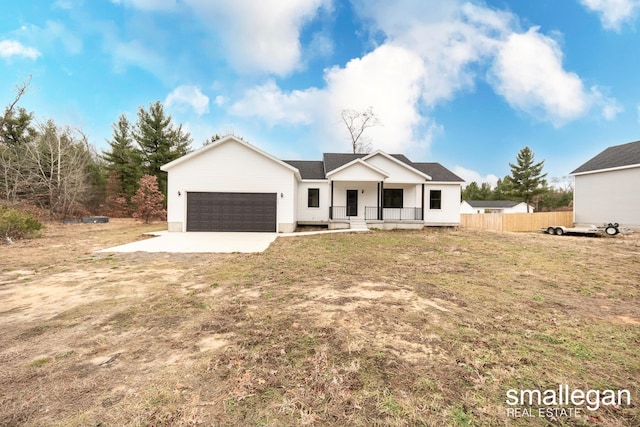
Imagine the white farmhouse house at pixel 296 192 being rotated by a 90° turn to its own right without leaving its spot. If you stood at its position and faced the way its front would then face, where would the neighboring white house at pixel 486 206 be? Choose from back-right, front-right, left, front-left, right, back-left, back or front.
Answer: back-right

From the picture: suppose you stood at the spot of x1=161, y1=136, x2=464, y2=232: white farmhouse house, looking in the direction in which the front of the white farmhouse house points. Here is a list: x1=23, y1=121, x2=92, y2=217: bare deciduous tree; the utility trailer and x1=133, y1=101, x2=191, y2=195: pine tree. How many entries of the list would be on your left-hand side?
1

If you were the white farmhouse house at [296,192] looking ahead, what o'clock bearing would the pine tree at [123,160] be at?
The pine tree is roughly at 4 o'clock from the white farmhouse house.

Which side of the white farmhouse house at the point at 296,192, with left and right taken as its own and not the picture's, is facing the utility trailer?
left

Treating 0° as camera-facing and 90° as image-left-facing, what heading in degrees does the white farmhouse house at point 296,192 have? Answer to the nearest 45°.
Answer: approximately 0°

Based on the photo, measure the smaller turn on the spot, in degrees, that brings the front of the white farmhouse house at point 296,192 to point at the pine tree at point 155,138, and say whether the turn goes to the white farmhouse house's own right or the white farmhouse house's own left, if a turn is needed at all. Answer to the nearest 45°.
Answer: approximately 135° to the white farmhouse house's own right

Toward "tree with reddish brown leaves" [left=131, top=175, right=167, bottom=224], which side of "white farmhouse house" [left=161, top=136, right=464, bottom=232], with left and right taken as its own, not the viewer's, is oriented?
right
